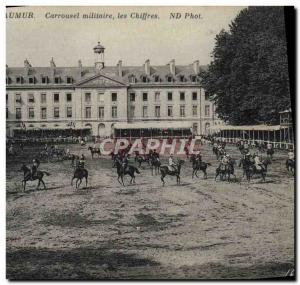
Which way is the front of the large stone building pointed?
toward the camera

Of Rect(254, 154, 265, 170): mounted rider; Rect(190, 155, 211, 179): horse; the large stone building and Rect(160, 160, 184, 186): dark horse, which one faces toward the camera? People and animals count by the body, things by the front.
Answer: the large stone building

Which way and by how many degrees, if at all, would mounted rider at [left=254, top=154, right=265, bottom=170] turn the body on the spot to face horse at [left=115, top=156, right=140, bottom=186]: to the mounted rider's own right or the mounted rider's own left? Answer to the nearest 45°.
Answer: approximately 135° to the mounted rider's own right
